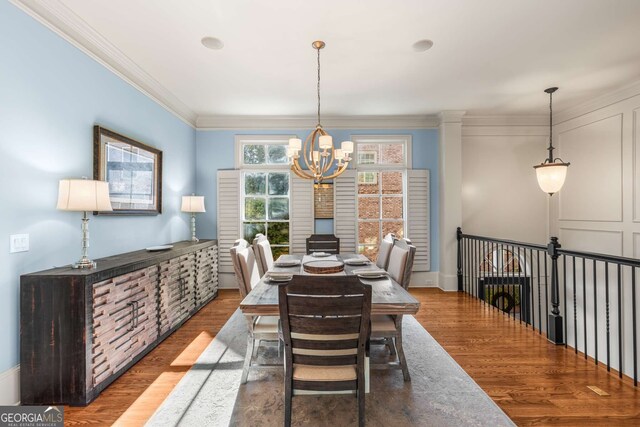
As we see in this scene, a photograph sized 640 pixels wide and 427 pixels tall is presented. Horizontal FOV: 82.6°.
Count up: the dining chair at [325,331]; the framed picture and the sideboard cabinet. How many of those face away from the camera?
1

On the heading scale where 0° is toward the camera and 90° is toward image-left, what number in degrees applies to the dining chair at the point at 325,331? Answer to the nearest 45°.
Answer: approximately 180°

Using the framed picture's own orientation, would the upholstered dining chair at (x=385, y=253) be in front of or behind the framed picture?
in front

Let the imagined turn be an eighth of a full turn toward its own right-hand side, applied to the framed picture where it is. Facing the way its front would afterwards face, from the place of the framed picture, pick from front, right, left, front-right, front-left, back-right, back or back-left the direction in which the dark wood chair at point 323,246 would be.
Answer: left

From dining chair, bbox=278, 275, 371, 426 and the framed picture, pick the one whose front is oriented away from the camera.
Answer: the dining chair

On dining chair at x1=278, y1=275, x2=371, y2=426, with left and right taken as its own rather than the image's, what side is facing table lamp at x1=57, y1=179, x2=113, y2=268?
left

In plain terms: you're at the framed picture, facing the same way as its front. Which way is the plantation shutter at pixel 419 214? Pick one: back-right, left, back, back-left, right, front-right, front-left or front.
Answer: front-left

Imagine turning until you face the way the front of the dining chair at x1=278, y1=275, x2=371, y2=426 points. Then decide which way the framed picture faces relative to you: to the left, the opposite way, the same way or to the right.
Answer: to the right

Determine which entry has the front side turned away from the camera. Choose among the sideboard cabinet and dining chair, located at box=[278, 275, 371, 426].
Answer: the dining chair

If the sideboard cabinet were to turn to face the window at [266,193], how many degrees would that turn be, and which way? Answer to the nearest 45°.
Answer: approximately 90° to its left

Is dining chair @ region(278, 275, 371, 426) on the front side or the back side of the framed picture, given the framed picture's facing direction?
on the front side

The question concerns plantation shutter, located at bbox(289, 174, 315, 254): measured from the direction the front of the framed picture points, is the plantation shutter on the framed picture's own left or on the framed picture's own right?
on the framed picture's own left

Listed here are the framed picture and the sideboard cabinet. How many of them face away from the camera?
0

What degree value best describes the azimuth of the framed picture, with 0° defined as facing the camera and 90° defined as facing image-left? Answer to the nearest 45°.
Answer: approximately 315°

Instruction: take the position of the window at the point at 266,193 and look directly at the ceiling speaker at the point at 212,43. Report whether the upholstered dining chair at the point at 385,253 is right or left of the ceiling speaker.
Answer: left
